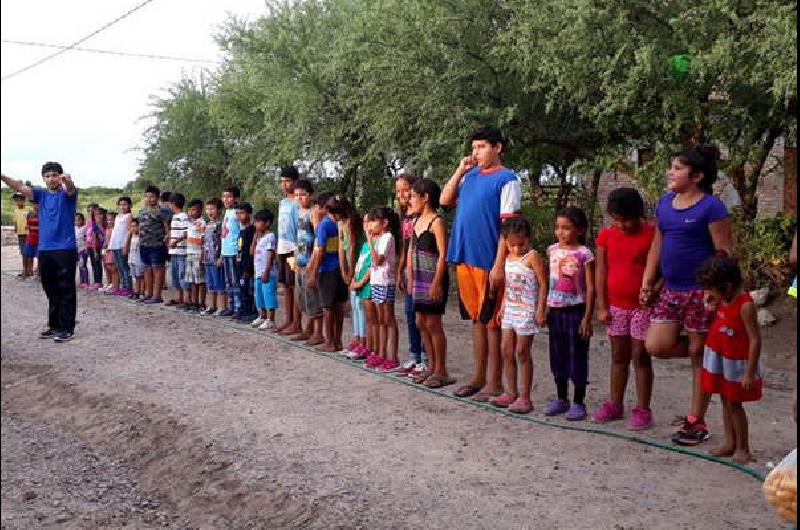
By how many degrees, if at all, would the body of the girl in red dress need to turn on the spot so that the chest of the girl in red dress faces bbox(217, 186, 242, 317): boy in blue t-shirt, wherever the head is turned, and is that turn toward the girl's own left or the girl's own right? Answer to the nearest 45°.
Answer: approximately 90° to the girl's own right

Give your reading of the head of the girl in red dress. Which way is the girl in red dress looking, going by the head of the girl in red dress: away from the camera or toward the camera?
toward the camera

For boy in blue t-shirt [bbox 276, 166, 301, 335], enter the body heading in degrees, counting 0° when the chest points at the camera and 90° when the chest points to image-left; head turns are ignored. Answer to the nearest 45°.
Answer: approximately 45°

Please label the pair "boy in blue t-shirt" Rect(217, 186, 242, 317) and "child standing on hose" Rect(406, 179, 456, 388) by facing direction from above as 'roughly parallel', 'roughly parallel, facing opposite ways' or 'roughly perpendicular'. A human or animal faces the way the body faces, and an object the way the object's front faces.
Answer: roughly parallel

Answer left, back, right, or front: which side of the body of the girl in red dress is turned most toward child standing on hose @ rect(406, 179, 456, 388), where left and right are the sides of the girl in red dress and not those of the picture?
right

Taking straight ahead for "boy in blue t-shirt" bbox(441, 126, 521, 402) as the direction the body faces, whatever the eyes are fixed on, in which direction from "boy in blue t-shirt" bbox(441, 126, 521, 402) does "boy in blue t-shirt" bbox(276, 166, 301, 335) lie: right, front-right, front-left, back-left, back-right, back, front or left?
right

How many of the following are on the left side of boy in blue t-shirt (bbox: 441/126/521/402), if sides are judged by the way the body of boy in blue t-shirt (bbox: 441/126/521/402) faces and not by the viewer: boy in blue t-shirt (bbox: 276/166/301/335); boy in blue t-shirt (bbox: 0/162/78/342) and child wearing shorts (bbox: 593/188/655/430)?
1

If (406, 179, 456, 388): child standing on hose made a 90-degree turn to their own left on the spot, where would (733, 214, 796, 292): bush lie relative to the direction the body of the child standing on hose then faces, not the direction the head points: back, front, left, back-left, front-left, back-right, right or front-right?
left

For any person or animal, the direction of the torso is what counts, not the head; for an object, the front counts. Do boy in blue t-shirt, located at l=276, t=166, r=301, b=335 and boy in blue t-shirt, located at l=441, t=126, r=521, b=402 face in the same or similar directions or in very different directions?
same or similar directions

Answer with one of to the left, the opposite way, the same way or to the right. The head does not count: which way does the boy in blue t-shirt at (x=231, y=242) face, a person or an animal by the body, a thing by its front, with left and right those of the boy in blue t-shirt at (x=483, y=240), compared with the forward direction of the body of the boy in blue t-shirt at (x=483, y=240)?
the same way
